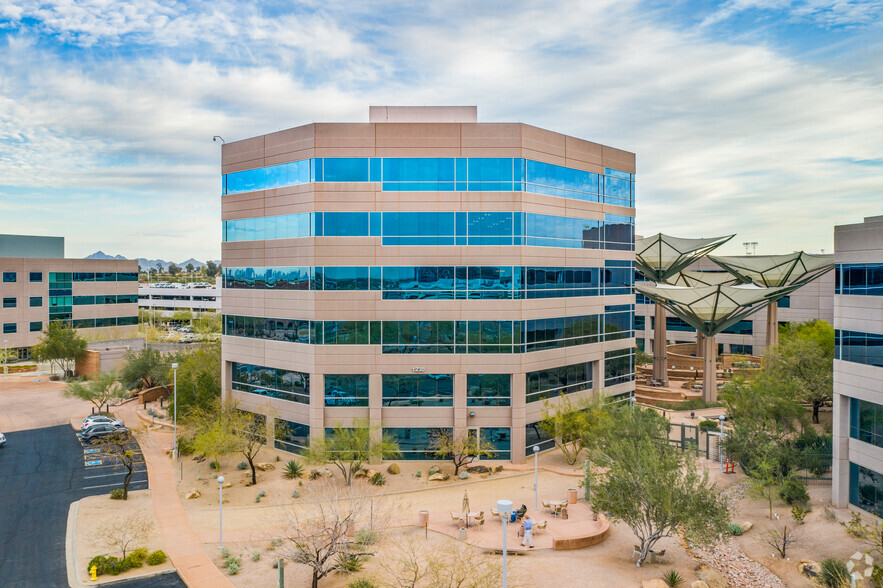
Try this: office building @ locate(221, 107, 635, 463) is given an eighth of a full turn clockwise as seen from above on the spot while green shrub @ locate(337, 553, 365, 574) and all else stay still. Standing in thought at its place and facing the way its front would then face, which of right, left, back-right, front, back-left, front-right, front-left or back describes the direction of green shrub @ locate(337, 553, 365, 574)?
front-left

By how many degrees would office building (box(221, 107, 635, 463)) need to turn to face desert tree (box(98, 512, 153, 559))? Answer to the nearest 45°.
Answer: approximately 45° to its right

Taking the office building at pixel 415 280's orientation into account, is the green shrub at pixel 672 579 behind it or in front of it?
in front

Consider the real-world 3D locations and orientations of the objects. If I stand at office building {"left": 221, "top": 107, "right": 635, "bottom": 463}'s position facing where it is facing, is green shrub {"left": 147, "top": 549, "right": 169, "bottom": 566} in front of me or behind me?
in front

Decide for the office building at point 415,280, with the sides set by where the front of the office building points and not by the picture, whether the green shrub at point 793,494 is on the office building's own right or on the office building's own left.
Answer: on the office building's own left

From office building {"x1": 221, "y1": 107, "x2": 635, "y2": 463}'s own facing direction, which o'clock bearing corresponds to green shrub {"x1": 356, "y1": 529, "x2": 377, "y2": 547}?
The green shrub is roughly at 12 o'clock from the office building.

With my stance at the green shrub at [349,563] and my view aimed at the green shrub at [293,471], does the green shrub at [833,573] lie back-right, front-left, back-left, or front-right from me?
back-right

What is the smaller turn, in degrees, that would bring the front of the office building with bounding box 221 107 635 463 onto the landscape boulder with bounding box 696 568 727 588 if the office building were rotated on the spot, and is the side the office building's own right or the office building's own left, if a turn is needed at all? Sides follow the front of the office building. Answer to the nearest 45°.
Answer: approximately 45° to the office building's own left

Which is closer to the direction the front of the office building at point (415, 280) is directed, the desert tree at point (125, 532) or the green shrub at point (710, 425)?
the desert tree

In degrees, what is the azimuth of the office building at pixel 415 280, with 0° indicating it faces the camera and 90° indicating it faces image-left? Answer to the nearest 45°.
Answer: approximately 0°
